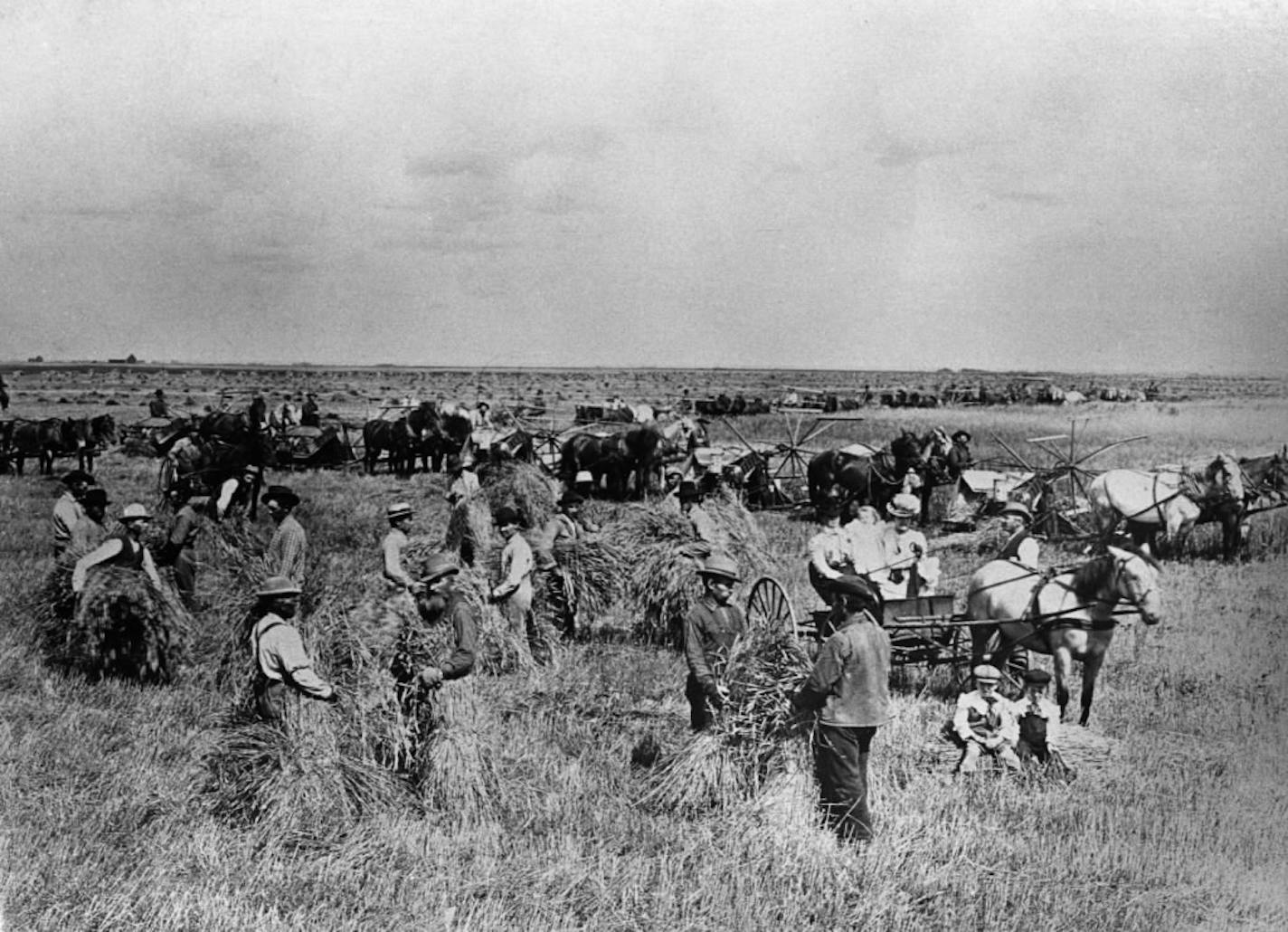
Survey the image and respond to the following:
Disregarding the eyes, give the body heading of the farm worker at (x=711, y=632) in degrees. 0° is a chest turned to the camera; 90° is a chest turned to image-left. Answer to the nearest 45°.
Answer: approximately 315°

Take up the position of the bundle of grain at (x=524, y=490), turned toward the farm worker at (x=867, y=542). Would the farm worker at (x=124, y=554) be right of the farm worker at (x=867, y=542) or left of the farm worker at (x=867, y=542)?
right

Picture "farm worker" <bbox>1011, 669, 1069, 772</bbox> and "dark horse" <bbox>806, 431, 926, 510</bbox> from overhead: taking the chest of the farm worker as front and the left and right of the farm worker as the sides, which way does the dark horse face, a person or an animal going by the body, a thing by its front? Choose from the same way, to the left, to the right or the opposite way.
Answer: to the left

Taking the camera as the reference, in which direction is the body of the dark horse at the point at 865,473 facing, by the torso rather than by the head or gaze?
to the viewer's right

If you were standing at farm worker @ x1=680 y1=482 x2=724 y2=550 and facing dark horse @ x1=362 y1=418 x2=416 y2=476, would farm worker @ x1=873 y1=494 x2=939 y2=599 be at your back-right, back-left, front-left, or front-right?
back-right

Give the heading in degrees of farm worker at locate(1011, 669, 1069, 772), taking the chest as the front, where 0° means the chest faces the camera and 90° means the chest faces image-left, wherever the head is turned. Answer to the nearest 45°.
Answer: approximately 0°
